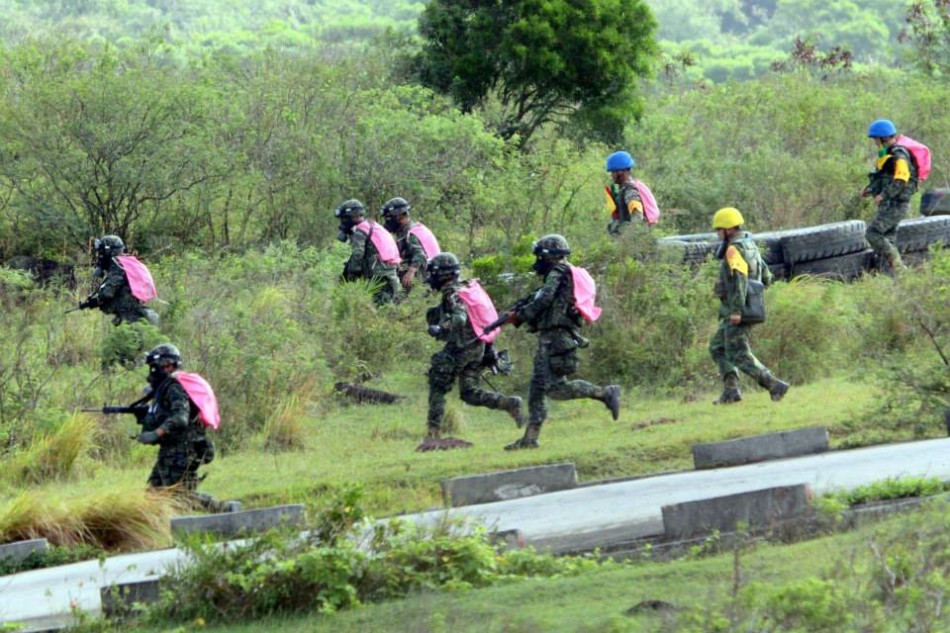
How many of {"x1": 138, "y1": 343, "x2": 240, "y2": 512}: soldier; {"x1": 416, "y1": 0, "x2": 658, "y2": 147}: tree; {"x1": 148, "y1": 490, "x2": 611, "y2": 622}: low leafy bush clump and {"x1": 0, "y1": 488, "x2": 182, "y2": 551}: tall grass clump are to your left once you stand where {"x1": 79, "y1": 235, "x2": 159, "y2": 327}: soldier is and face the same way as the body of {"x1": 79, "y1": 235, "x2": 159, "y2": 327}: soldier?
3

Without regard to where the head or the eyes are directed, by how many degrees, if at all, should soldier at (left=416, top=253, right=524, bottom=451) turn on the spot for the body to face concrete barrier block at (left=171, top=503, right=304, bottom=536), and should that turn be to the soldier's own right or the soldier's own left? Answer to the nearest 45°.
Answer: approximately 45° to the soldier's own left

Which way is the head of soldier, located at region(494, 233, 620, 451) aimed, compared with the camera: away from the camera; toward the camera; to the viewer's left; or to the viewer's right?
to the viewer's left

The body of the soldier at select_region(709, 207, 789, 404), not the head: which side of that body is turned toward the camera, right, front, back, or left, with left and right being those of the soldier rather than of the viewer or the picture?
left

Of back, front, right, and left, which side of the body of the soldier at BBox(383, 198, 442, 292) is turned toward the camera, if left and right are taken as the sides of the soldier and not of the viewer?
left

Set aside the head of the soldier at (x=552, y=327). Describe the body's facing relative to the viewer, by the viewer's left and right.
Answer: facing to the left of the viewer

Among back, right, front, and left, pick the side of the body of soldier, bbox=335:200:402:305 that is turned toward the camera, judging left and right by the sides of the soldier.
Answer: left

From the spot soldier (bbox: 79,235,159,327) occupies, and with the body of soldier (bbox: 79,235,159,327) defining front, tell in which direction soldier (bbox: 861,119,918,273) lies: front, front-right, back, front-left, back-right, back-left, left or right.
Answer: back

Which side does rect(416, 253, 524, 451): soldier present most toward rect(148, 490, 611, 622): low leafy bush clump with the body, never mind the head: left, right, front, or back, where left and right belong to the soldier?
left
